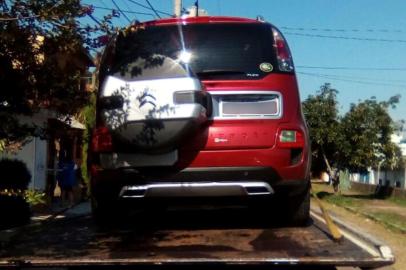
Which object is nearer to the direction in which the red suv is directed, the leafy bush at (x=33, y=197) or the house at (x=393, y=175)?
the house

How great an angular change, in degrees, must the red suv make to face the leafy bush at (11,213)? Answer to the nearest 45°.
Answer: approximately 45° to its left

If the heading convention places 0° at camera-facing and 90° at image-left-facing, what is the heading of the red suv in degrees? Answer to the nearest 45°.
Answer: approximately 180°

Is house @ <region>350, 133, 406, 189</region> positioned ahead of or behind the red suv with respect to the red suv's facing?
ahead

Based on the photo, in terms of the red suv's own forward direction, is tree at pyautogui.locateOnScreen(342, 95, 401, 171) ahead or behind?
ahead

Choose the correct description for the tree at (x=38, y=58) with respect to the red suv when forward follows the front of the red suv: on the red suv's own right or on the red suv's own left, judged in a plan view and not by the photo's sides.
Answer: on the red suv's own left

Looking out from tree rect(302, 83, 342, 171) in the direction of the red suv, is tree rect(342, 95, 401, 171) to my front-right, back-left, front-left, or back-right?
back-left

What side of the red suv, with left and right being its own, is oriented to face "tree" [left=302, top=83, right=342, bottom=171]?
front
